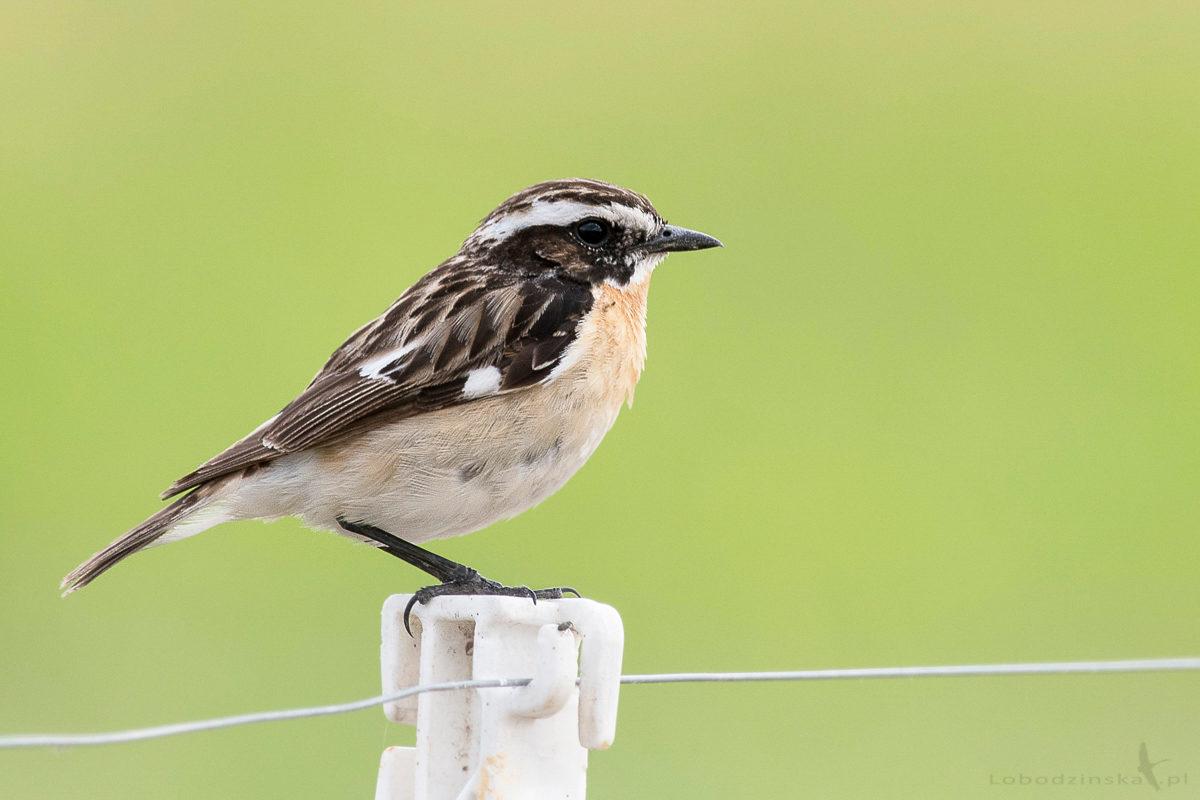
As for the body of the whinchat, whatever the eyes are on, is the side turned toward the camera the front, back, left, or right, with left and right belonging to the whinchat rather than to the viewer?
right
